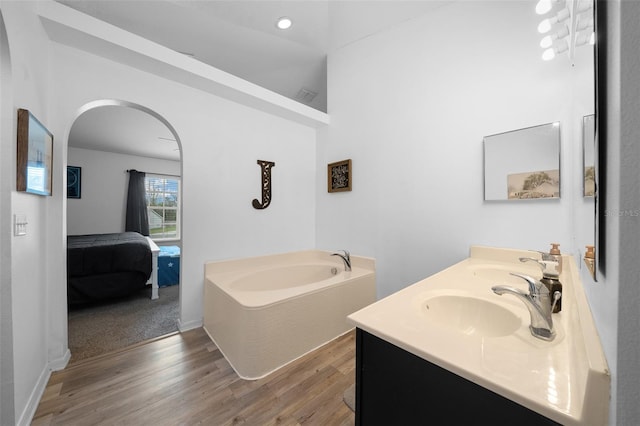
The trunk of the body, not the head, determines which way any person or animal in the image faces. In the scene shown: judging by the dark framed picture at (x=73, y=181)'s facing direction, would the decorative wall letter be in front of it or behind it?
in front

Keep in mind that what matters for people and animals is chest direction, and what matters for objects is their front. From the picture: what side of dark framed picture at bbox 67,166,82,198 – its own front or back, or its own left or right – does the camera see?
front

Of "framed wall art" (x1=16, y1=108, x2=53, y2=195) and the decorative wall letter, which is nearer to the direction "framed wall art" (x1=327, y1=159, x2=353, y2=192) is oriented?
the framed wall art

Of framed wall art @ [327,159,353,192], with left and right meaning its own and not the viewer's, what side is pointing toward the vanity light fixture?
left

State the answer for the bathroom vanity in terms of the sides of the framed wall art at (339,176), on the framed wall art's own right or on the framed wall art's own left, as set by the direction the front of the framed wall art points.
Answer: on the framed wall art's own left

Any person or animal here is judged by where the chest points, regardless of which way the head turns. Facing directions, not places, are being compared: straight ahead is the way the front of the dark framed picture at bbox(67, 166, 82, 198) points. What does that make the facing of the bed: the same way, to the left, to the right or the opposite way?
to the left

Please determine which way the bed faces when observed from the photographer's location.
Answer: facing to the right of the viewer

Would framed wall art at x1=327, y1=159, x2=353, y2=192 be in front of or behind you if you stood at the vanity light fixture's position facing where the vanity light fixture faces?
in front

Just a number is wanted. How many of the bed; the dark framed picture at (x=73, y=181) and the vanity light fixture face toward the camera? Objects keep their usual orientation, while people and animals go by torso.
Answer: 1

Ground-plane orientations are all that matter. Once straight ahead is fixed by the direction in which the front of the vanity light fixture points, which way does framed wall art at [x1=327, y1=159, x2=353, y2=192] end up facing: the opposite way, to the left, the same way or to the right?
to the left

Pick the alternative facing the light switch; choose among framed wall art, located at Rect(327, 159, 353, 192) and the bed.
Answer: the framed wall art

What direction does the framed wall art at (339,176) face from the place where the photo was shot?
facing the viewer and to the left of the viewer

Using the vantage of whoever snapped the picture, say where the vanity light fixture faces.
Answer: facing to the left of the viewer

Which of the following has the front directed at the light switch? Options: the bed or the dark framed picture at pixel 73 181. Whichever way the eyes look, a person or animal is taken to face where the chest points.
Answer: the dark framed picture
